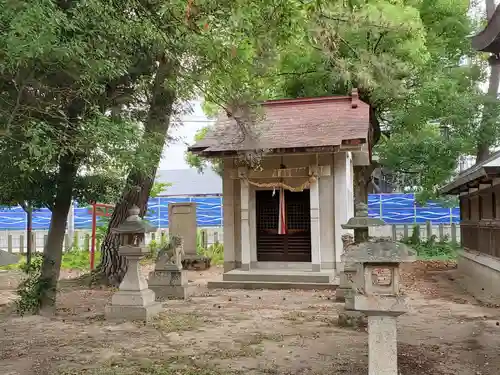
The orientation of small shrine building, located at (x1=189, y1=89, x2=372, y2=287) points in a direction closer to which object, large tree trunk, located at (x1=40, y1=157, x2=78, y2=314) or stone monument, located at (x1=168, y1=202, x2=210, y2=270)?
the large tree trunk

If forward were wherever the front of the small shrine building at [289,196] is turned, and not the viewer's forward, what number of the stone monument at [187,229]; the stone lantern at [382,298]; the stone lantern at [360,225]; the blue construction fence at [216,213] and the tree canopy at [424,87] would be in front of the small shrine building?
2

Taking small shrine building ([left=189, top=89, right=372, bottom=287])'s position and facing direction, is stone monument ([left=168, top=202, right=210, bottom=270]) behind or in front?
behind

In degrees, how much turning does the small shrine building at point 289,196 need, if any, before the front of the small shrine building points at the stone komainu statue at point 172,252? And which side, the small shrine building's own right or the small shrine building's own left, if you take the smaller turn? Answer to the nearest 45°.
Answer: approximately 45° to the small shrine building's own right

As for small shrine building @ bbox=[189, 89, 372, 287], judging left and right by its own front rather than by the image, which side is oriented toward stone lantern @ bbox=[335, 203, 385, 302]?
front

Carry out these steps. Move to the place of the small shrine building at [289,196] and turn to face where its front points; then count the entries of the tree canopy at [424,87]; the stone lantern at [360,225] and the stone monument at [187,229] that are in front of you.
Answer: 1

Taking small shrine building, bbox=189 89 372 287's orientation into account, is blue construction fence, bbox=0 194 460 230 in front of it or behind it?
behind

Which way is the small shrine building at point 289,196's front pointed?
toward the camera

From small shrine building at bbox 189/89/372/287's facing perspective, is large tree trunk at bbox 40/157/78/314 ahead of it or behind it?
ahead

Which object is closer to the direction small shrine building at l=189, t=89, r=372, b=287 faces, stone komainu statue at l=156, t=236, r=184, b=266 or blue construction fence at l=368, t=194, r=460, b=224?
the stone komainu statue

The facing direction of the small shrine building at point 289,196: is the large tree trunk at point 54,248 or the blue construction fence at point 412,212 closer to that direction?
the large tree trunk

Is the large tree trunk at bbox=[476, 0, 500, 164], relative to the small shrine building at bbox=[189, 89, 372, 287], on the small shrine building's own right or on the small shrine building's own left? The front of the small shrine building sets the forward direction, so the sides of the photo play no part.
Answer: on the small shrine building's own left
